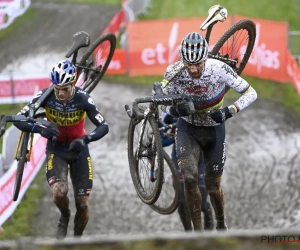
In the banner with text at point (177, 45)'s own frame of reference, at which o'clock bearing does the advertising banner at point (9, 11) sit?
The advertising banner is roughly at 4 o'clock from the banner with text.

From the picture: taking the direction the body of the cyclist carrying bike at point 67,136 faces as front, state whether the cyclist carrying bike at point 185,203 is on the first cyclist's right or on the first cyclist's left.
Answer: on the first cyclist's left

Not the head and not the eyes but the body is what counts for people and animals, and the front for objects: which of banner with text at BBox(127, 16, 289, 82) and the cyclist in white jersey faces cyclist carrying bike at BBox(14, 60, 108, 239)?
the banner with text

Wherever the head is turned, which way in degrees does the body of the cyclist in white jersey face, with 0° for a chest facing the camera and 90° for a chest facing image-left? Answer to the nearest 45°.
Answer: approximately 0°

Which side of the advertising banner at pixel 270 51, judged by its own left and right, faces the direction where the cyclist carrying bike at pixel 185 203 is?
front

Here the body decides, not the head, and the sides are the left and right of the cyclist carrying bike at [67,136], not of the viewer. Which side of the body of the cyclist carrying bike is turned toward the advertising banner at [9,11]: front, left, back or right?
back
